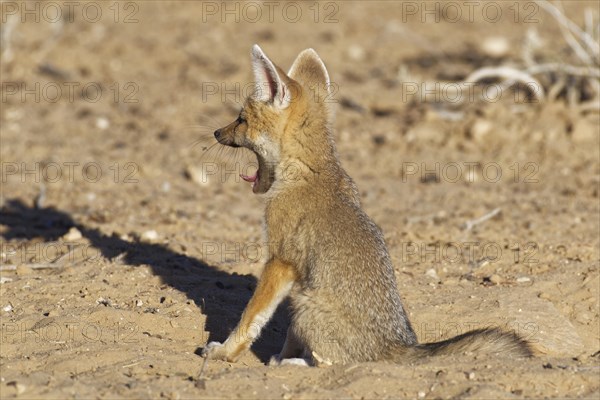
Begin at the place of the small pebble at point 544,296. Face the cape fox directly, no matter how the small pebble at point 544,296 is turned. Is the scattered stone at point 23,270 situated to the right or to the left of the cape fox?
right

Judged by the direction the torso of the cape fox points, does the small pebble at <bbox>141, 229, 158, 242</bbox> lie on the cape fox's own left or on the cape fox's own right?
on the cape fox's own right

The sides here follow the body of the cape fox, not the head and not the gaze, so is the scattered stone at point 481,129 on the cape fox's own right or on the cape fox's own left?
on the cape fox's own right

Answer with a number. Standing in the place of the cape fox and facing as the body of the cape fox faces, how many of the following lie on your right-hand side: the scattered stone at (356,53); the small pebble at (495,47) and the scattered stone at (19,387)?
2

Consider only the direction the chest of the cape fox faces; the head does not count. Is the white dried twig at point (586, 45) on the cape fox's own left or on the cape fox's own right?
on the cape fox's own right

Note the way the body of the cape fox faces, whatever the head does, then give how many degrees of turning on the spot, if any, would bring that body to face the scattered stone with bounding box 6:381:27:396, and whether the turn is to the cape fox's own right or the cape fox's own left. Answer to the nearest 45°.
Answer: approximately 45° to the cape fox's own left

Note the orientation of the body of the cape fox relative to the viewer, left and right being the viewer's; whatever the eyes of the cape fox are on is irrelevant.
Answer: facing to the left of the viewer

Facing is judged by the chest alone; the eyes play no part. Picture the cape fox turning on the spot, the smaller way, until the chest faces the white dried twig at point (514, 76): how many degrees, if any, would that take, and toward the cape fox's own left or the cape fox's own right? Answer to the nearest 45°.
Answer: approximately 90° to the cape fox's own right

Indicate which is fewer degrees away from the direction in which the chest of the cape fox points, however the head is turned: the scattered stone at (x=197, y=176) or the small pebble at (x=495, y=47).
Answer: the scattered stone

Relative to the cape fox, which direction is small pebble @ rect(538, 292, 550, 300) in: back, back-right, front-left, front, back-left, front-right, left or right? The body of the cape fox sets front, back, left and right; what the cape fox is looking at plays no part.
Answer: back-right

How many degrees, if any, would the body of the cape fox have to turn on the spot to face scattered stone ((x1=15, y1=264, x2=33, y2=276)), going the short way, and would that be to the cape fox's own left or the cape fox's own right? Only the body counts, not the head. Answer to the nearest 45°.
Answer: approximately 45° to the cape fox's own right

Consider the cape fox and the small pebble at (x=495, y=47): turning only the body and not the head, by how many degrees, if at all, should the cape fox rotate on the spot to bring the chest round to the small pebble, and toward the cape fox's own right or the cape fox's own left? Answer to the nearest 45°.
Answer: approximately 90° to the cape fox's own right
